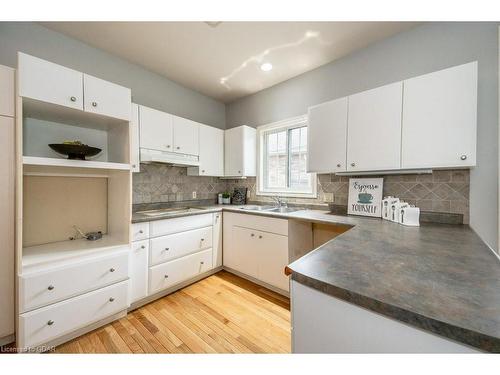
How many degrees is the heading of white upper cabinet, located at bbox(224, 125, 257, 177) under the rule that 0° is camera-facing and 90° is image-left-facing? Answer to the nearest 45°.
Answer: approximately 45°

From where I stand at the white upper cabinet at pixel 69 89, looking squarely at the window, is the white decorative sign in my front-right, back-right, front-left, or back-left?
front-right

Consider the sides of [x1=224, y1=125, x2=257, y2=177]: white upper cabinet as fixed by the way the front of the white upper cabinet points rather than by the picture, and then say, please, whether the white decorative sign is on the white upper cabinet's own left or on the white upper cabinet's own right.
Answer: on the white upper cabinet's own left

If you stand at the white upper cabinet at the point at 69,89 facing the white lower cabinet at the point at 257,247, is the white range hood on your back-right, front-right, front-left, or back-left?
front-left

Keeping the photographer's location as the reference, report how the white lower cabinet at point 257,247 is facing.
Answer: facing the viewer and to the left of the viewer

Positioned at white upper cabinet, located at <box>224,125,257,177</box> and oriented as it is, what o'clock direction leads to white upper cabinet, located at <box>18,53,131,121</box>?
white upper cabinet, located at <box>18,53,131,121</box> is roughly at 12 o'clock from white upper cabinet, located at <box>224,125,257,177</box>.

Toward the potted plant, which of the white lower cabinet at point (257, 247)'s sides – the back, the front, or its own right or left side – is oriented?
right

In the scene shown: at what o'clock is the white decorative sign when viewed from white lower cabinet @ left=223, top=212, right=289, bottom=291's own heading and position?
The white decorative sign is roughly at 8 o'clock from the white lower cabinet.

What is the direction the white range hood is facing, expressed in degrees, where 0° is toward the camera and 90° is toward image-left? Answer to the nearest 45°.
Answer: approximately 315°

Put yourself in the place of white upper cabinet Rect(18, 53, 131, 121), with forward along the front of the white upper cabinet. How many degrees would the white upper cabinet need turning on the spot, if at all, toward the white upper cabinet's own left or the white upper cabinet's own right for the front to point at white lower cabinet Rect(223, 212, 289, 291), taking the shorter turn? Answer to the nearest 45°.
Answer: approximately 45° to the white upper cabinet's own left

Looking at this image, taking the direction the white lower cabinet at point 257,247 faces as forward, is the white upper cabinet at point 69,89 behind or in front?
in front

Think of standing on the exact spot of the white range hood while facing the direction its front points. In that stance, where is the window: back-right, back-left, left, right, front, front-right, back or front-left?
front-left

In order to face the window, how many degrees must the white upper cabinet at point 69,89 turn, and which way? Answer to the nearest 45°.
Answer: approximately 45° to its left
